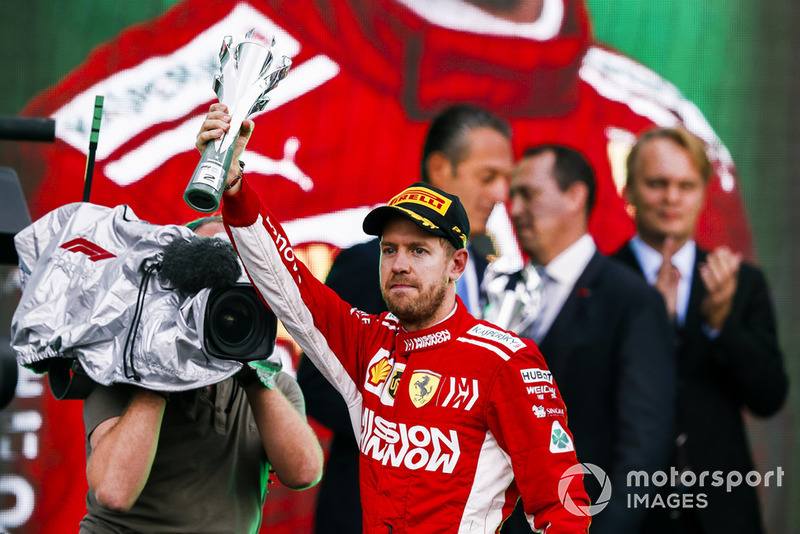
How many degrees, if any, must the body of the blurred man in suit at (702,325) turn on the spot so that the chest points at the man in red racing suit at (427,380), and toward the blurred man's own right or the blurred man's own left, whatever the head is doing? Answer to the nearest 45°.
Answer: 0° — they already face them

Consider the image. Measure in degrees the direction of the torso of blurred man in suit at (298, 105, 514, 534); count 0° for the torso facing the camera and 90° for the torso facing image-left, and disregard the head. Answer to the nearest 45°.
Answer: approximately 315°

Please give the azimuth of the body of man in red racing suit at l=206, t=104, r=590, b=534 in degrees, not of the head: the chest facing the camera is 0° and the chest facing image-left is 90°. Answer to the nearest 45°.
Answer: approximately 45°
